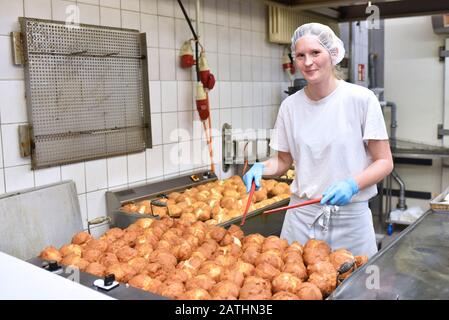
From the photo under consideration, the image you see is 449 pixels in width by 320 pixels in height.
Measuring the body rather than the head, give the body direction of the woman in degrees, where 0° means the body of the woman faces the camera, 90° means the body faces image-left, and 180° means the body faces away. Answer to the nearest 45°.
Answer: approximately 45°

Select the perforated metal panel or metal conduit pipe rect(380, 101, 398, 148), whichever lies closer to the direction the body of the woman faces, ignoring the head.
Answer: the perforated metal panel

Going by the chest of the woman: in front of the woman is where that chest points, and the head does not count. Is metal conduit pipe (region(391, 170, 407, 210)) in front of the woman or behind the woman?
behind

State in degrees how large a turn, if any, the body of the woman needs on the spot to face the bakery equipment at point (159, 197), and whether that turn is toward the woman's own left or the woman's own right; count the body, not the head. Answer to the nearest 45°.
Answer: approximately 90° to the woman's own right

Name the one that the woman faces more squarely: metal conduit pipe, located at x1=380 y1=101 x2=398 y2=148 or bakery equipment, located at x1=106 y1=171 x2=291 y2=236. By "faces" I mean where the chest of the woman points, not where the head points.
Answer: the bakery equipment

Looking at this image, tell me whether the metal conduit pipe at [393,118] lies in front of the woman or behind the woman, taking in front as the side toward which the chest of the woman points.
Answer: behind

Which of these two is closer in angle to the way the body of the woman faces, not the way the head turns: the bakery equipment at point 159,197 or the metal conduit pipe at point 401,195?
the bakery equipment
